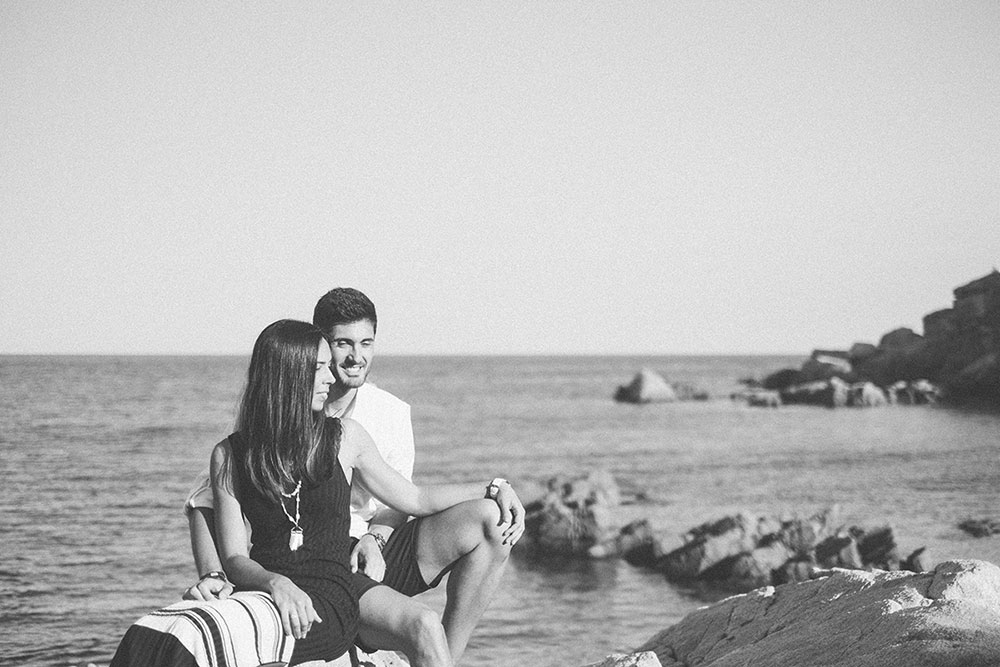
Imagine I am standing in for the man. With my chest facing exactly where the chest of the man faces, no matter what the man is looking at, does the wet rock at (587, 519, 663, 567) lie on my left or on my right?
on my left

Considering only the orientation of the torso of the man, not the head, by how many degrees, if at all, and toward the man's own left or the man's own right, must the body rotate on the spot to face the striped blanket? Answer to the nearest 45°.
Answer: approximately 90° to the man's own right

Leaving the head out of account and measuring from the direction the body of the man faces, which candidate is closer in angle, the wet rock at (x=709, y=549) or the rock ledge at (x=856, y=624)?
the rock ledge

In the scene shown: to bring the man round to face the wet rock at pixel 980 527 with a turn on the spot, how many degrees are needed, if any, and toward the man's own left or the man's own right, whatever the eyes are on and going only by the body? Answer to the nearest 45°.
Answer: approximately 90° to the man's own left

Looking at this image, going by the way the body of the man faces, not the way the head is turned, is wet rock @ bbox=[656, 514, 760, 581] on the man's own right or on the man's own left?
on the man's own left

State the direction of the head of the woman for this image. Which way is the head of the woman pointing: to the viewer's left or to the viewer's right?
to the viewer's right

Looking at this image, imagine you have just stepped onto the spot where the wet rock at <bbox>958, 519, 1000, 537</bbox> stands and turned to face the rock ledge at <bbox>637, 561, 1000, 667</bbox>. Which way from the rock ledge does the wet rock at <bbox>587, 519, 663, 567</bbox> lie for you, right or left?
right

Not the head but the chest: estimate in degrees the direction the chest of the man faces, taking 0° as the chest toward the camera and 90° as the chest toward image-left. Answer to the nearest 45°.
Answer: approximately 315°
